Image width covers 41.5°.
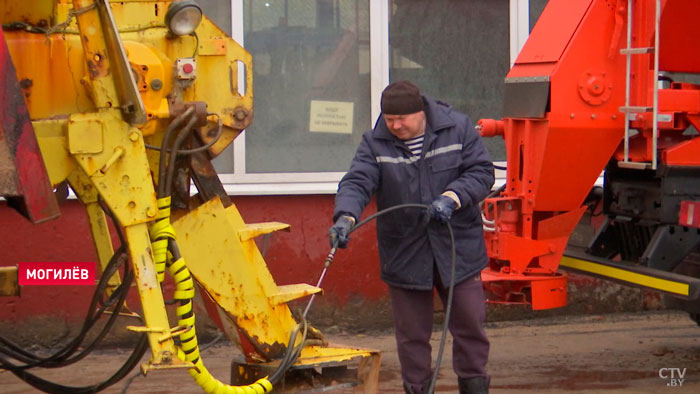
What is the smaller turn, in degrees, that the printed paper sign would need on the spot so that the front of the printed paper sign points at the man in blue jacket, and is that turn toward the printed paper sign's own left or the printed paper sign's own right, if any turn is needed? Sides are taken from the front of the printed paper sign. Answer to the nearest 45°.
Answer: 0° — it already faces them

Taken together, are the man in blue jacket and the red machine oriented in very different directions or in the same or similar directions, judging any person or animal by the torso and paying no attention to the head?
very different directions

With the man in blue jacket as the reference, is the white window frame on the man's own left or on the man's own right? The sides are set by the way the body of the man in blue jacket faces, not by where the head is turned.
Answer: on the man's own right

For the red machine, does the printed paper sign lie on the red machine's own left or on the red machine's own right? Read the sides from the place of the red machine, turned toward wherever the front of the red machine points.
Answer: on the red machine's own left

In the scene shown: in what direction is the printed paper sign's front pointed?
toward the camera

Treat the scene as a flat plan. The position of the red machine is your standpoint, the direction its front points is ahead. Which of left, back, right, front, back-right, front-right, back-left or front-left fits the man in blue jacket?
back

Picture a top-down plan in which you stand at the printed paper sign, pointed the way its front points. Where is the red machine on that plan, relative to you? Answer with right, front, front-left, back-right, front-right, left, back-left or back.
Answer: front-left

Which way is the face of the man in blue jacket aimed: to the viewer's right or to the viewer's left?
to the viewer's left

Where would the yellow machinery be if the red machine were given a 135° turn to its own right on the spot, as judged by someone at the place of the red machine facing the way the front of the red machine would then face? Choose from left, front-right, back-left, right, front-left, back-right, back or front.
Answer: front-right

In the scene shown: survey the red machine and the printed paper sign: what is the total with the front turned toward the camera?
1

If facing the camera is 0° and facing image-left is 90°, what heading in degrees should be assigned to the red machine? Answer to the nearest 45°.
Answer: approximately 225°

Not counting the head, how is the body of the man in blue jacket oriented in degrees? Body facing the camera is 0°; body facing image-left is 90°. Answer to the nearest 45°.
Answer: approximately 45°
